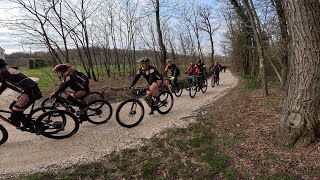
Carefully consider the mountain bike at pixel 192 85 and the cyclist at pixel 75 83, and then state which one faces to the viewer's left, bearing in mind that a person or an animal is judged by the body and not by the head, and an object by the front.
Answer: the cyclist

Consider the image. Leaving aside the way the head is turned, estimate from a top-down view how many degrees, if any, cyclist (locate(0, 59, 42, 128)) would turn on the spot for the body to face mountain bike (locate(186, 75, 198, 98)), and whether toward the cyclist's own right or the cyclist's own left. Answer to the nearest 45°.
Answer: approximately 135° to the cyclist's own right

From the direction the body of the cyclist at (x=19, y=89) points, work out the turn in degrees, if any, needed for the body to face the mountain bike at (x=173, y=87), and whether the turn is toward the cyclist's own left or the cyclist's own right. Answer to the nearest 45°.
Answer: approximately 135° to the cyclist's own right

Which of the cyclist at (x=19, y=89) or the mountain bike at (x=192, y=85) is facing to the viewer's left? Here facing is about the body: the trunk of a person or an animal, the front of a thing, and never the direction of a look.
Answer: the cyclist

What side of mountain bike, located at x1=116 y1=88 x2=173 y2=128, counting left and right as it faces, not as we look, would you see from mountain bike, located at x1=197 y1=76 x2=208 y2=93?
back

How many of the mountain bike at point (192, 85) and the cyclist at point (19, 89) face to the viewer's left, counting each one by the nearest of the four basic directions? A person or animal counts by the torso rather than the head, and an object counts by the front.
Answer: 1

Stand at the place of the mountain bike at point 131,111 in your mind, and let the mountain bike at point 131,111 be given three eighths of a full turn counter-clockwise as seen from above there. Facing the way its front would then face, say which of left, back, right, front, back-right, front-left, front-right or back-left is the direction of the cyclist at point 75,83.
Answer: back

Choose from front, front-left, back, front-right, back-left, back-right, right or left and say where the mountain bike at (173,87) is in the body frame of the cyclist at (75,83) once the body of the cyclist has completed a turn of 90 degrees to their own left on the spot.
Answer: back-left

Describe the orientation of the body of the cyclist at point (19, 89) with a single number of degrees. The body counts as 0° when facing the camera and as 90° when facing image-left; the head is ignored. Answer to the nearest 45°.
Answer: approximately 90°

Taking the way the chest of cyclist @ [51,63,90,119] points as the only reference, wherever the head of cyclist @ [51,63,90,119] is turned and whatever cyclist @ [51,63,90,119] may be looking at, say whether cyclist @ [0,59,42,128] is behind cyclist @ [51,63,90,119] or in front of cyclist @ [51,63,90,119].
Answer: in front

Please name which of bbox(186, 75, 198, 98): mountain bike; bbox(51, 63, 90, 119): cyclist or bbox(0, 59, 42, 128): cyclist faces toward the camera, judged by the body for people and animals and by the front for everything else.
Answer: the mountain bike

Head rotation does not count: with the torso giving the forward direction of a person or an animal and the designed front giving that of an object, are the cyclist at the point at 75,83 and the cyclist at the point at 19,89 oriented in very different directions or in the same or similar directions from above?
same or similar directions

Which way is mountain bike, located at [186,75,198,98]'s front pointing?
toward the camera

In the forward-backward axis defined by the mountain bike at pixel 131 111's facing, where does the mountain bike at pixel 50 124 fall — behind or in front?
in front

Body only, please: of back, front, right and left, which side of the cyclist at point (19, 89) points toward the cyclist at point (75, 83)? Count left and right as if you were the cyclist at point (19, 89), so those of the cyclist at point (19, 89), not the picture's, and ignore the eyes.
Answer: back

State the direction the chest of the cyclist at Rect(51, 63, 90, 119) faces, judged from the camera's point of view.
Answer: to the viewer's left

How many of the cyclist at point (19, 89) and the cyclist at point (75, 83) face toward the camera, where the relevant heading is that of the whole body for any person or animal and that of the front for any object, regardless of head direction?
0

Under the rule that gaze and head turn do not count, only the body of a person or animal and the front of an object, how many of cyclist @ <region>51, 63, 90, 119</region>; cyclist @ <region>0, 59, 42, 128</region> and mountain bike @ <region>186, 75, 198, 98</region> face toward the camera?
1

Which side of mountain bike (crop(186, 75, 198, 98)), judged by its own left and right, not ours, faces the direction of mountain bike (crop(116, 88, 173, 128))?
front

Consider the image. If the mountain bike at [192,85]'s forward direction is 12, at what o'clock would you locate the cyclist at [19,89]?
The cyclist is roughly at 1 o'clock from the mountain bike.
